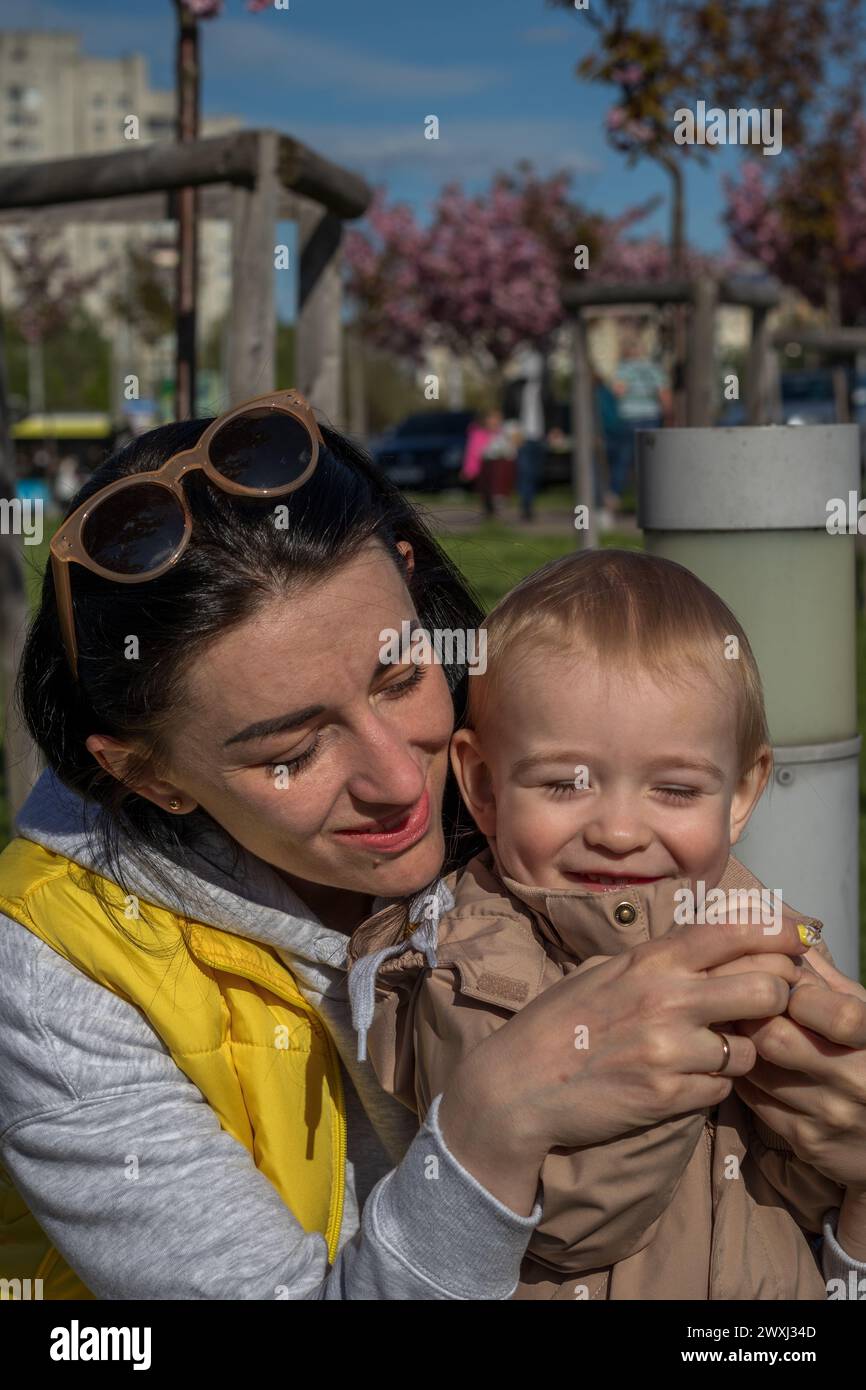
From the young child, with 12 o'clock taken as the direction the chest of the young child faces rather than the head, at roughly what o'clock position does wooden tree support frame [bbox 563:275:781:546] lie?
The wooden tree support frame is roughly at 6 o'clock from the young child.

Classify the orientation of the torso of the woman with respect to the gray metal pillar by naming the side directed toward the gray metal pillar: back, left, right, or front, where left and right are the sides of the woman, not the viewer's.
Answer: left

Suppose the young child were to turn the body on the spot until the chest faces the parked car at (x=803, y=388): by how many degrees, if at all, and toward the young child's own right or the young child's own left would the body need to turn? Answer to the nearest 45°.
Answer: approximately 180°

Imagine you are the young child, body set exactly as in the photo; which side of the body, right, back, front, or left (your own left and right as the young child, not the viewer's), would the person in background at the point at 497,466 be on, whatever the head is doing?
back

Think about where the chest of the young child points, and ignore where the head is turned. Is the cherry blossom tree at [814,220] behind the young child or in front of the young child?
behind

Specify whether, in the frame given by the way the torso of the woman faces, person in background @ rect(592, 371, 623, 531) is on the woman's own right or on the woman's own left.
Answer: on the woman's own left

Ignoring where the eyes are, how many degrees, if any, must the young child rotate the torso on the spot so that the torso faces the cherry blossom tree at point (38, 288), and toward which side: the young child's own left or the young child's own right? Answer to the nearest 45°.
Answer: approximately 180°

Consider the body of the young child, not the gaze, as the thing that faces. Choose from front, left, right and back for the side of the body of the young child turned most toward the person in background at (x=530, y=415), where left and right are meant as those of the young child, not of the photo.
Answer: back

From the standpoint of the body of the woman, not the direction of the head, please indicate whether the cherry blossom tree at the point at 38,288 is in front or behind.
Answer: behind

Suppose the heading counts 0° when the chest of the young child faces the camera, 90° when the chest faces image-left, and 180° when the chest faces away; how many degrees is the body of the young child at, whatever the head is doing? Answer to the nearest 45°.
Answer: approximately 0°

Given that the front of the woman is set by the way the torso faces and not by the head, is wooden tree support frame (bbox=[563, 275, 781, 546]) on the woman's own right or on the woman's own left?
on the woman's own left

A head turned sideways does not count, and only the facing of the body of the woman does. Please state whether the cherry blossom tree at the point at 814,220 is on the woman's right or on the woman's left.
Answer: on the woman's left

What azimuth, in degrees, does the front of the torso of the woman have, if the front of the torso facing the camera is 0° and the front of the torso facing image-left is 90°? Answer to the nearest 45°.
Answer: approximately 315°

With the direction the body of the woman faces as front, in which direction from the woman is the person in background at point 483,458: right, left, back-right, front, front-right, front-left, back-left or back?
back-left
